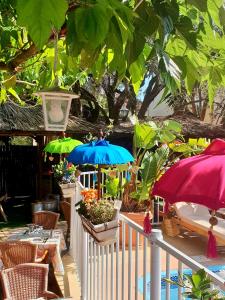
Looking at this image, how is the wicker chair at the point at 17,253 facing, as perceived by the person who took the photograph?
facing away from the viewer and to the right of the viewer

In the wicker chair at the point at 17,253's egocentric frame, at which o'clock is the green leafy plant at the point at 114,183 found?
The green leafy plant is roughly at 12 o'clock from the wicker chair.

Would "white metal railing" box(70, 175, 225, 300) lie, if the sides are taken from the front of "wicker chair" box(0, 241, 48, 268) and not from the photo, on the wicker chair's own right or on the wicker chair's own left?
on the wicker chair's own right

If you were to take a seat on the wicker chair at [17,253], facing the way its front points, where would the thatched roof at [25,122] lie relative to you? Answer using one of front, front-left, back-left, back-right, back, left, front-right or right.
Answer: front-left

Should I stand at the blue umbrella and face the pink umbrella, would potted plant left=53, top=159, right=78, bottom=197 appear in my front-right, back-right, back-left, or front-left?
back-right

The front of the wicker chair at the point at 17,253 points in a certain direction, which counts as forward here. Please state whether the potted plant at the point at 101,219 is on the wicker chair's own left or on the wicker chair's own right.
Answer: on the wicker chair's own right
